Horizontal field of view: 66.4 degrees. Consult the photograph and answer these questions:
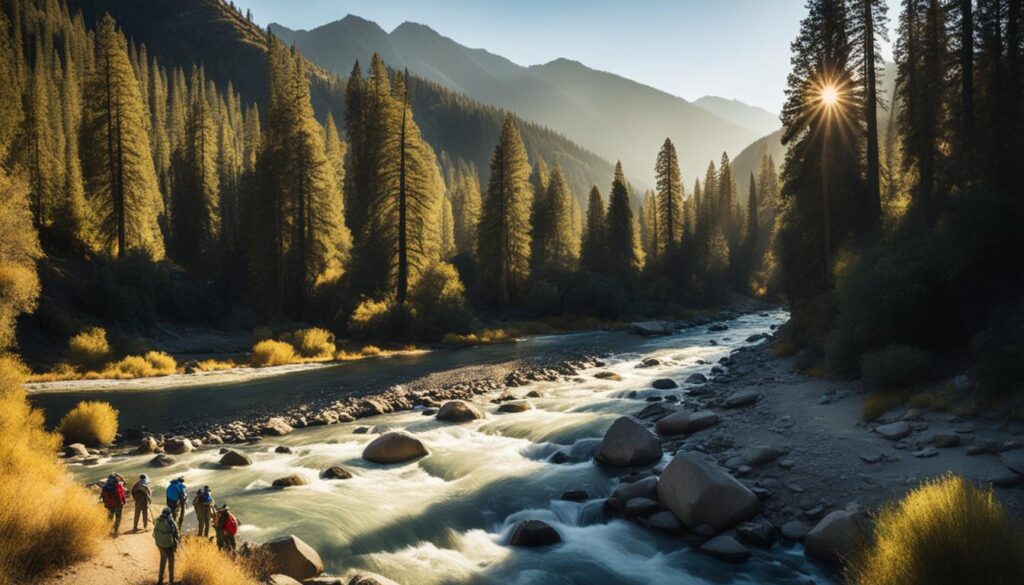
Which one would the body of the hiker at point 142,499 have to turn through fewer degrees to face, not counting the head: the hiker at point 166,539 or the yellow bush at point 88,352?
the yellow bush

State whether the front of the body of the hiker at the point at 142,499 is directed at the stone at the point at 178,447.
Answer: yes

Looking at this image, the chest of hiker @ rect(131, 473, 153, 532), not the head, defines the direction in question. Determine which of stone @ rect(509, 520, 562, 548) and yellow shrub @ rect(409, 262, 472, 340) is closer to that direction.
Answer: the yellow shrub

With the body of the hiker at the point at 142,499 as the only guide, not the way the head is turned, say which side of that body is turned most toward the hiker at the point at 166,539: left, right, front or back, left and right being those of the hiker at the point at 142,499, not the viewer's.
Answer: back

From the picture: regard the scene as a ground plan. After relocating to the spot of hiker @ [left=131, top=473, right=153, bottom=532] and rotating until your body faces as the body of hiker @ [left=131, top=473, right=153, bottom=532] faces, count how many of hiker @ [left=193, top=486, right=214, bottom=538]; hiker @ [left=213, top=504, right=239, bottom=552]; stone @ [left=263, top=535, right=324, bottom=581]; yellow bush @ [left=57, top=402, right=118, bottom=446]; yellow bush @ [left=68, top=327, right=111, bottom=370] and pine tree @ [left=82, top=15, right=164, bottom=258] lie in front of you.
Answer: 3

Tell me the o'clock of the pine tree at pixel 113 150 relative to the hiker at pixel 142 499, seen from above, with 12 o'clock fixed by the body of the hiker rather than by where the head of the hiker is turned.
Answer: The pine tree is roughly at 12 o'clock from the hiker.

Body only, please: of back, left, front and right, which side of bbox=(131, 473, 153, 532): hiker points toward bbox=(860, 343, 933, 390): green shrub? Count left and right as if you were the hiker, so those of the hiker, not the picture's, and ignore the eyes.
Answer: right

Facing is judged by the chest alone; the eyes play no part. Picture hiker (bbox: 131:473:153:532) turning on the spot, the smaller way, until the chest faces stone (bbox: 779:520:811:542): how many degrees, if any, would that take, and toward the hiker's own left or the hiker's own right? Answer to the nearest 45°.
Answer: approximately 135° to the hiker's own right

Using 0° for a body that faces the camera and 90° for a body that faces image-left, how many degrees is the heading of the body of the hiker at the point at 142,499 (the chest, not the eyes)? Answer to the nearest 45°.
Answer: approximately 180°
